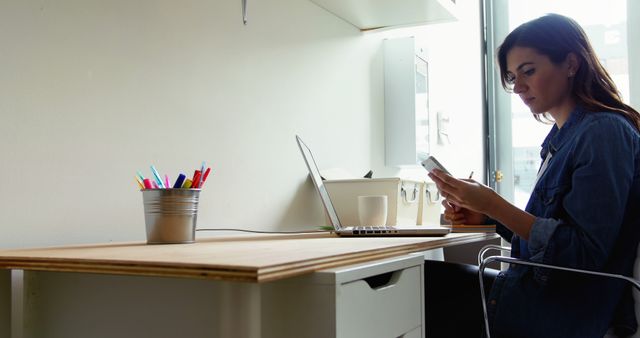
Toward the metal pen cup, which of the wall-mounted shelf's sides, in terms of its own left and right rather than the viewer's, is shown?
right

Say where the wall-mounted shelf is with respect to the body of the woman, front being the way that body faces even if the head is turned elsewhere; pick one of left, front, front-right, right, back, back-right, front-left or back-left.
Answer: front-right

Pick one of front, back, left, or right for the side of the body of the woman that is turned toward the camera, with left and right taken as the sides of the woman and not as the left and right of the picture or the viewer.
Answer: left

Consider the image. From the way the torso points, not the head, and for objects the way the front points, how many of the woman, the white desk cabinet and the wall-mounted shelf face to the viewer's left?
1

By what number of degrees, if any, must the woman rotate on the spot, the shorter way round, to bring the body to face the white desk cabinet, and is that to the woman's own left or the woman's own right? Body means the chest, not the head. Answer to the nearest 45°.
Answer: approximately 45° to the woman's own left

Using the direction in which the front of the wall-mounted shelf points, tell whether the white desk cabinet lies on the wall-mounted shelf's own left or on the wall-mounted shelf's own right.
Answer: on the wall-mounted shelf's own right

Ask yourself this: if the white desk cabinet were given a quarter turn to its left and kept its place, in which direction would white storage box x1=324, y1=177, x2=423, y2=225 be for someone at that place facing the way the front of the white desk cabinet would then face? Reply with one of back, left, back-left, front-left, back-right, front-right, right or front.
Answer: front-left

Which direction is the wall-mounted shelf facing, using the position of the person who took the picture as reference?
facing the viewer and to the right of the viewer

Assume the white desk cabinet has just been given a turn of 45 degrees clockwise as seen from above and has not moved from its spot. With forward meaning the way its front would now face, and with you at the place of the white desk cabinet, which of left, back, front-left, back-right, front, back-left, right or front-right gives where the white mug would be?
back
